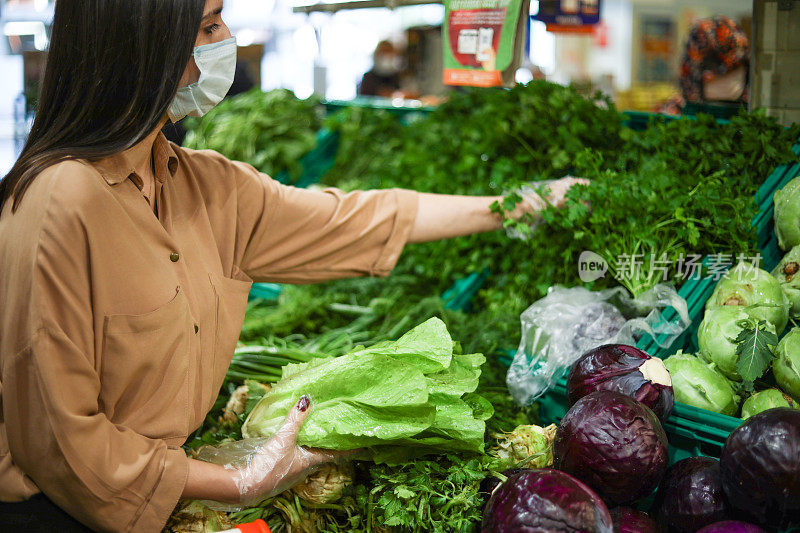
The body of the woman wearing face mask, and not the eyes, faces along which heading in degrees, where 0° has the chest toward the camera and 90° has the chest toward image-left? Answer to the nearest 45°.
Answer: approximately 315°

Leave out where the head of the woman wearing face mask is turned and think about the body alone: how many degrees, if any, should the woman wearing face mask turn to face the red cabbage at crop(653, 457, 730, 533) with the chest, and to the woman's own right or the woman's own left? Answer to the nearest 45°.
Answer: approximately 45° to the woman's own left

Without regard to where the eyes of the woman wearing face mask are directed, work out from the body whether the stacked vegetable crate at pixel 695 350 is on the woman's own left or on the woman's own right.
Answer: on the woman's own left

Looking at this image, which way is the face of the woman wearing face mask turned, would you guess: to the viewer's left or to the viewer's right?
to the viewer's right

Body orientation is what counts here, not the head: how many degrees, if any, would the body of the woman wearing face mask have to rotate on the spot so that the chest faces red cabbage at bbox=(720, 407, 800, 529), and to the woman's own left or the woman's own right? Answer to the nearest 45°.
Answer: approximately 45° to the woman's own left

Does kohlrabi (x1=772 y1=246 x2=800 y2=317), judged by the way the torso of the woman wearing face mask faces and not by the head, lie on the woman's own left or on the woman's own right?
on the woman's own left

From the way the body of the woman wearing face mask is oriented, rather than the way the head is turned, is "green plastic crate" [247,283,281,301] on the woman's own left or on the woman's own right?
on the woman's own left

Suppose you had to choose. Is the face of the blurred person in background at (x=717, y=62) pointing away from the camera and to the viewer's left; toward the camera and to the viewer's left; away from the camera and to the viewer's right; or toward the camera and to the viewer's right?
toward the camera and to the viewer's right
